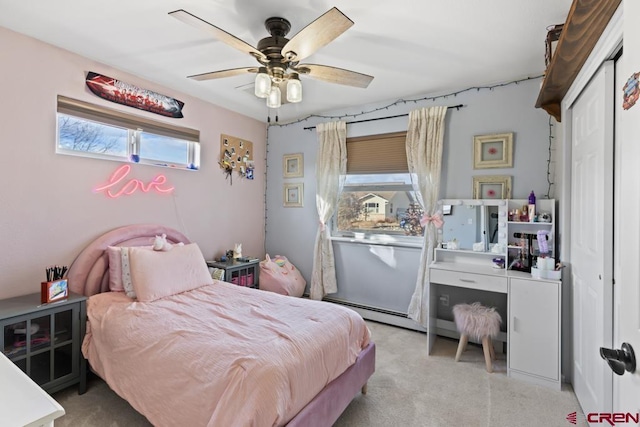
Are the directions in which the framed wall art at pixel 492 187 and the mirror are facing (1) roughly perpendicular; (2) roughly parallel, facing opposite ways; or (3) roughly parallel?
roughly parallel

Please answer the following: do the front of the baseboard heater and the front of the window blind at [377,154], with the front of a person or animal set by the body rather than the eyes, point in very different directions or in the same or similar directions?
same or similar directions

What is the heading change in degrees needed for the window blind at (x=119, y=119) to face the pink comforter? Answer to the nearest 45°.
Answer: approximately 45° to its right

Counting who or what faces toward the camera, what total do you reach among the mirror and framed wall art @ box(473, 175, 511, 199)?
2

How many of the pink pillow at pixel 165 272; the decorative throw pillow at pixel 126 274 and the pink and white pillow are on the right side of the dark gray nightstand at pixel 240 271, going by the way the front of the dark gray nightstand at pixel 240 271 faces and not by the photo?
3

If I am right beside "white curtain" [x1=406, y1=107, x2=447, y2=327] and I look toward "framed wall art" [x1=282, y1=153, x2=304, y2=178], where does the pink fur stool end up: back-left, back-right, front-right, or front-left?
back-left

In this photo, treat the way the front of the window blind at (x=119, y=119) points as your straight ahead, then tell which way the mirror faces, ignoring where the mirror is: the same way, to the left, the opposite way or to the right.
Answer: to the right

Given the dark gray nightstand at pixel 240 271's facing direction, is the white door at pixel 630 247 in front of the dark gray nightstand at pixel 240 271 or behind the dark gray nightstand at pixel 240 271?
in front

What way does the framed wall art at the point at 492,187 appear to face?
toward the camera

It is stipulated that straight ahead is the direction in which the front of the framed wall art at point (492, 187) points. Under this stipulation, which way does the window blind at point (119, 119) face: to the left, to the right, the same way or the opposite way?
to the left

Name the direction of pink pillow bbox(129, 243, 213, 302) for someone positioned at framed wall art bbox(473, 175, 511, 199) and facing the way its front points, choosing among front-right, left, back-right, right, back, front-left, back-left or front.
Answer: front-right

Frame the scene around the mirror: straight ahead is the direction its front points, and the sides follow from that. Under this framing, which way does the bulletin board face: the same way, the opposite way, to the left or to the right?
to the left

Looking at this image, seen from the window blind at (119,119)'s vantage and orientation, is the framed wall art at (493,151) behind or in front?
in front

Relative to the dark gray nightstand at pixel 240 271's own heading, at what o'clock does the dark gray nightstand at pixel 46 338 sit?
the dark gray nightstand at pixel 46 338 is roughly at 3 o'clock from the dark gray nightstand at pixel 240 271.

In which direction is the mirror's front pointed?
toward the camera

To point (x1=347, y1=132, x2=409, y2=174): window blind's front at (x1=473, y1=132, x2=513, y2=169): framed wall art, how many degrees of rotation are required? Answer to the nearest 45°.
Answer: approximately 90° to its left

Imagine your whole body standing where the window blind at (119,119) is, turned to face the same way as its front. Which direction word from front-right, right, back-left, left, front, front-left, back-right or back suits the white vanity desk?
front

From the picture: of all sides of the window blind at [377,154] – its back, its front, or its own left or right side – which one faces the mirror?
left
